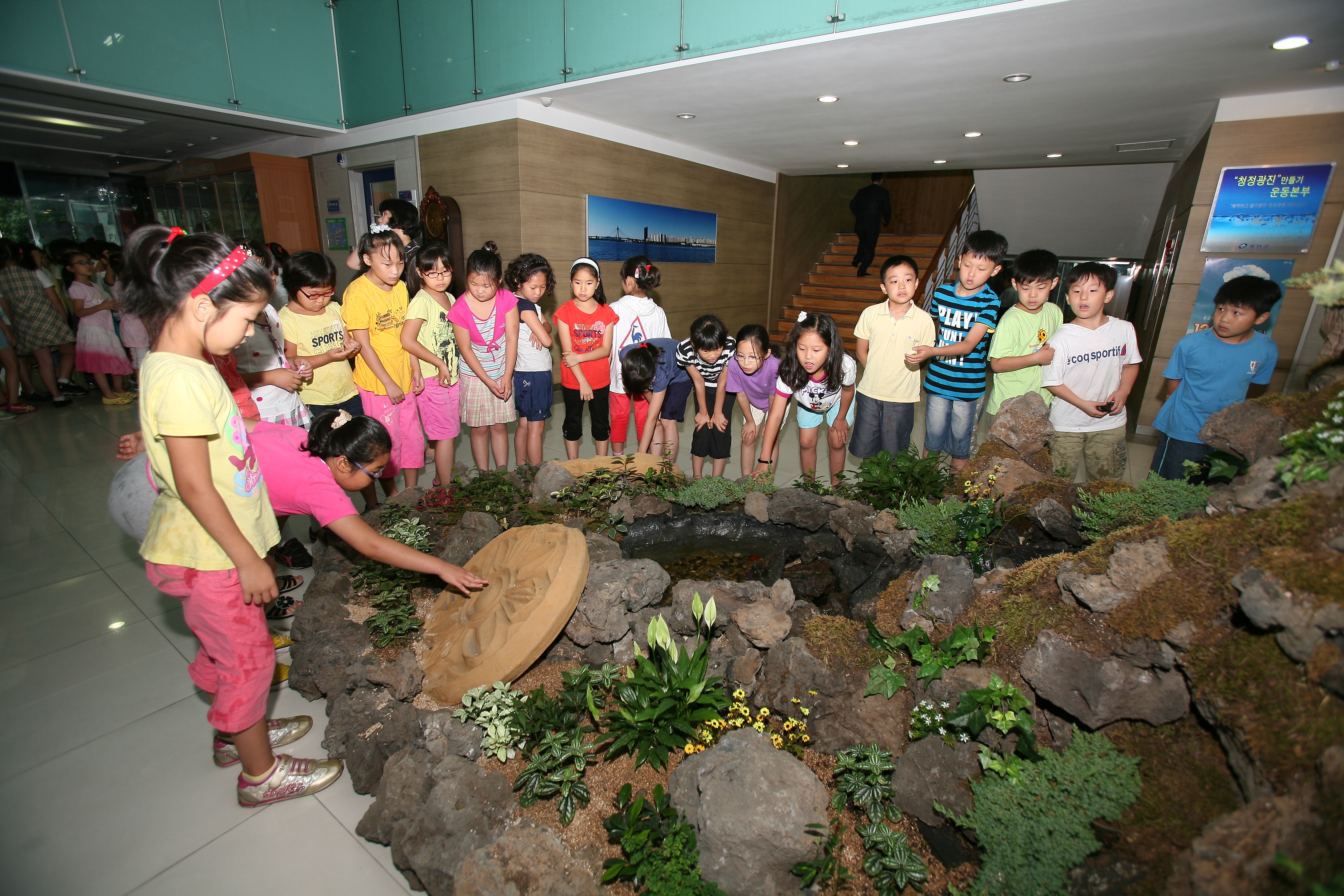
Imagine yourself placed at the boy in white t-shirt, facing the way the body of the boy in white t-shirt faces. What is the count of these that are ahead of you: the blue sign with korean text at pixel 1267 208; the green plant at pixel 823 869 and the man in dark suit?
1

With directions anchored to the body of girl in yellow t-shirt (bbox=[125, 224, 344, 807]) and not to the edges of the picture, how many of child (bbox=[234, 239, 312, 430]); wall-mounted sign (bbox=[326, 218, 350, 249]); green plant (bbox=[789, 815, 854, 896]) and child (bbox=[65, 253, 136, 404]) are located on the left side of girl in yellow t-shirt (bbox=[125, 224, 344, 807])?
3

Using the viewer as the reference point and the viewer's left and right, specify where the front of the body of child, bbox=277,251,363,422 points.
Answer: facing the viewer and to the right of the viewer

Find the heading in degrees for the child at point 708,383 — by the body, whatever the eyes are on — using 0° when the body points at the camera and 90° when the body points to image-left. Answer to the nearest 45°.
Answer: approximately 0°

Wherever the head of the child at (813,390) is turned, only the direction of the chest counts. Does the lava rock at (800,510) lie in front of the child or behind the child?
in front

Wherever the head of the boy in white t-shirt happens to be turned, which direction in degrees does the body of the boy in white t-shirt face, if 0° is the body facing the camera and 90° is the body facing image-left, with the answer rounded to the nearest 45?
approximately 0°

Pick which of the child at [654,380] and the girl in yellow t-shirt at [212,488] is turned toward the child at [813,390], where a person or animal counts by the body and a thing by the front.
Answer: the girl in yellow t-shirt

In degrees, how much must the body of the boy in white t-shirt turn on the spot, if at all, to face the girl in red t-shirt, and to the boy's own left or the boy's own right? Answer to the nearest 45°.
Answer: approximately 90° to the boy's own right
